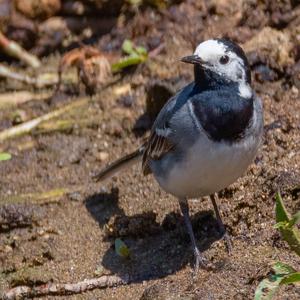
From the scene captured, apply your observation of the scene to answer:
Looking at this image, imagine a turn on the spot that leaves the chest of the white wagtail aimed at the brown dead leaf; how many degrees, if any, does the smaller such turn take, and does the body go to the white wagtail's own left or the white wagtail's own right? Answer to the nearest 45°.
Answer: approximately 180°

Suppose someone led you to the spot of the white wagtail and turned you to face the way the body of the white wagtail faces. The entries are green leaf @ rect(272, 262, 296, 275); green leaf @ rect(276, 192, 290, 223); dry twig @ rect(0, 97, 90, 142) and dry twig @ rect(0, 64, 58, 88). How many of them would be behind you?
2

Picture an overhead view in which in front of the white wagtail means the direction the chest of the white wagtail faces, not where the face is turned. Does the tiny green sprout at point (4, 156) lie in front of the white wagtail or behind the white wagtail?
behind

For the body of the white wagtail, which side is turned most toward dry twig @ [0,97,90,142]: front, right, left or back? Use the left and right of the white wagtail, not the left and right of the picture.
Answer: back

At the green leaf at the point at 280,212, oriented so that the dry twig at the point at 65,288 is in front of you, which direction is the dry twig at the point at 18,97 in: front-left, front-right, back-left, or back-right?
front-right

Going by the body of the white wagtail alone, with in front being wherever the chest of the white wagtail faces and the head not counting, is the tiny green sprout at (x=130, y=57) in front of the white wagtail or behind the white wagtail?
behind

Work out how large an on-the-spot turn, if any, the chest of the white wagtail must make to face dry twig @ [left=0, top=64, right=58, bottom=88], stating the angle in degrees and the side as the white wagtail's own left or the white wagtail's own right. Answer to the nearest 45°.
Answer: approximately 180°

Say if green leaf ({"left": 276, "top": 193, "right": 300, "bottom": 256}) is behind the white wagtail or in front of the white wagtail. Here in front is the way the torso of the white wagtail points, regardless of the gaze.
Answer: in front

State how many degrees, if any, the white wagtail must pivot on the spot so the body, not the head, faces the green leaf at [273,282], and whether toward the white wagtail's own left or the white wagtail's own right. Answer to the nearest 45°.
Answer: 0° — it already faces it

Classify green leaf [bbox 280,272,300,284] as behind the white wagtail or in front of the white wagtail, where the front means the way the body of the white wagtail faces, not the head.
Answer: in front

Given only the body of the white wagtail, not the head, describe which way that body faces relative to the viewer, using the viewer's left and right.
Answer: facing the viewer and to the right of the viewer

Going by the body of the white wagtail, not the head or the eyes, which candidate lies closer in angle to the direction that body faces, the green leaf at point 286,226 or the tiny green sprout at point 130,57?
the green leaf

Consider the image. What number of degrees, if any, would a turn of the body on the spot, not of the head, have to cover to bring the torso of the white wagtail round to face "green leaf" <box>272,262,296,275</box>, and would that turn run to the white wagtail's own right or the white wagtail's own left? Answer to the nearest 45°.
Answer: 0° — it already faces it

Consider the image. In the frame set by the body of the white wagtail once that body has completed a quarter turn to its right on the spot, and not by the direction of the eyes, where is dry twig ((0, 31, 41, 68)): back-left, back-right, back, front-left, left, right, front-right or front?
right
